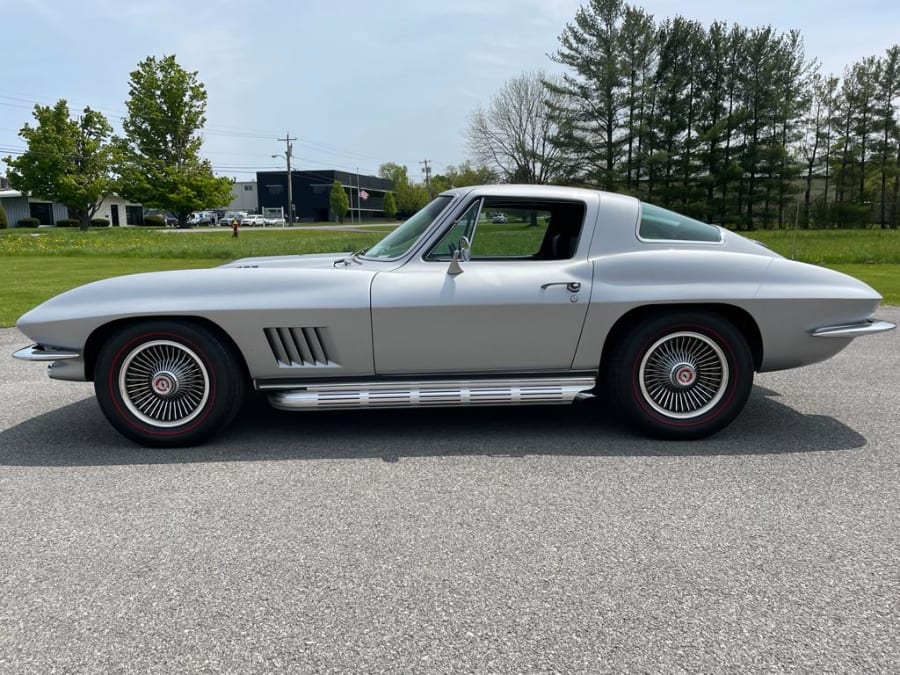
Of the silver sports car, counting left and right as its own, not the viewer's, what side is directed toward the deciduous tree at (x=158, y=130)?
right

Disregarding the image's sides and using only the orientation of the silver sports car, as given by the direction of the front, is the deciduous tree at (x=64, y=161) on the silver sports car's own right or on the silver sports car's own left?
on the silver sports car's own right

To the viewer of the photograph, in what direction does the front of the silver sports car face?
facing to the left of the viewer
